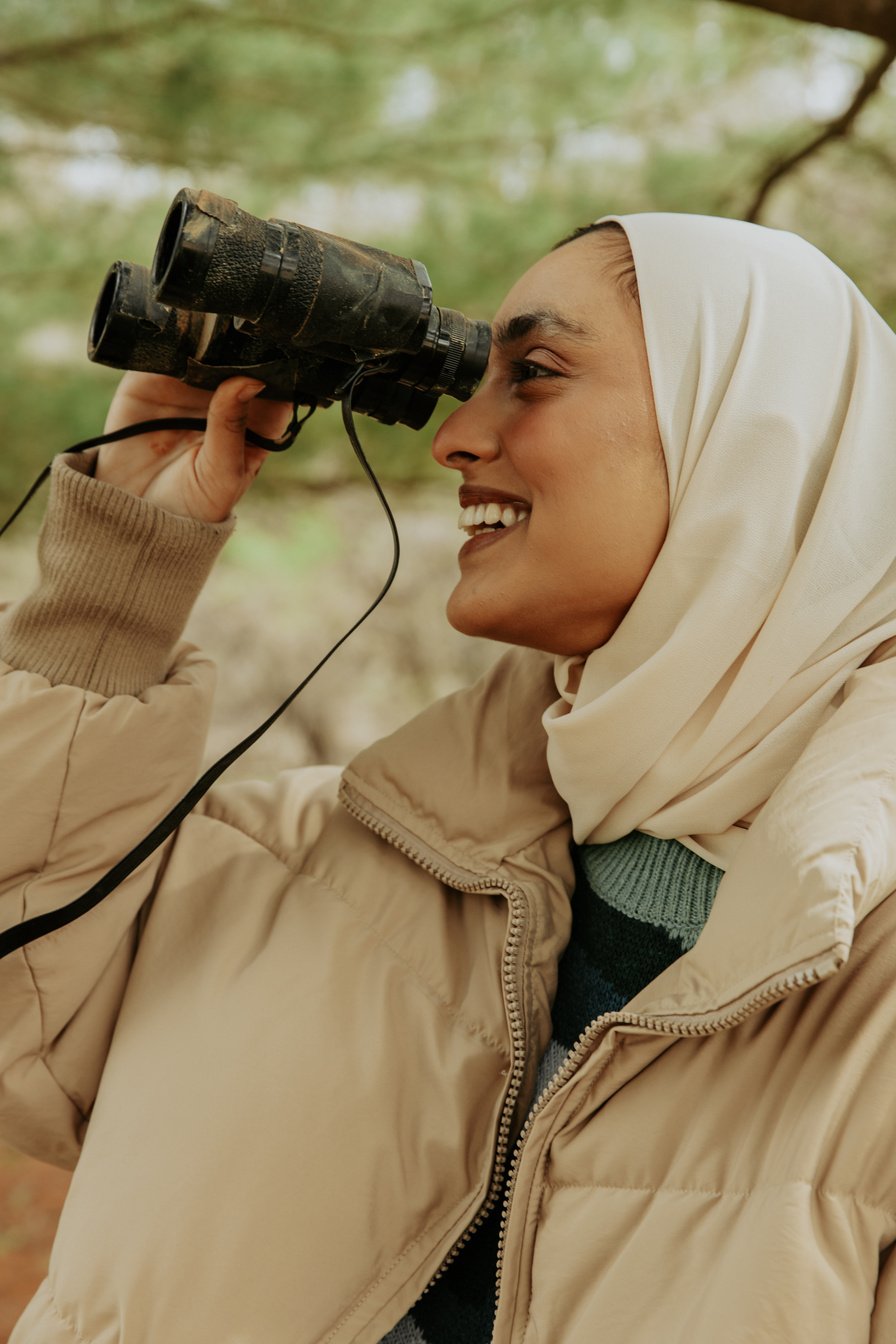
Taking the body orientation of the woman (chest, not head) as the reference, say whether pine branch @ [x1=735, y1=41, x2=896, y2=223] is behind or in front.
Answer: behind

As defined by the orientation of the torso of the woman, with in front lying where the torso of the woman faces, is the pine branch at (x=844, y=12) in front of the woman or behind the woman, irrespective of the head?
behind

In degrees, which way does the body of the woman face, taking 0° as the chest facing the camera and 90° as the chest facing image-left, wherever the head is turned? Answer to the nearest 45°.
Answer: approximately 45°

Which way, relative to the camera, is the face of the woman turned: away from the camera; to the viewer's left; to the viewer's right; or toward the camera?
to the viewer's left
